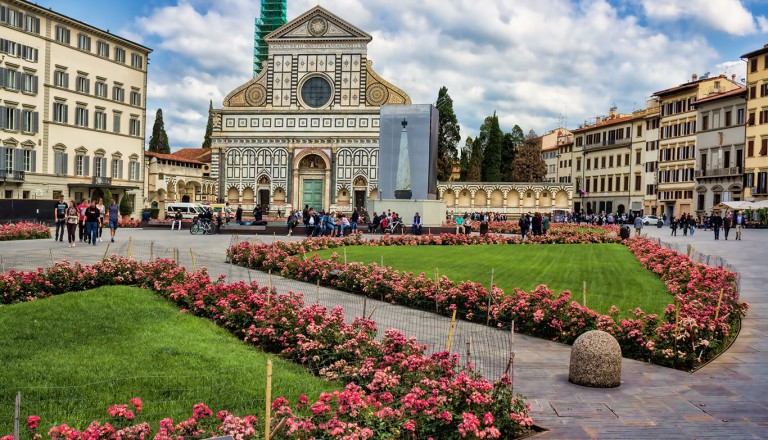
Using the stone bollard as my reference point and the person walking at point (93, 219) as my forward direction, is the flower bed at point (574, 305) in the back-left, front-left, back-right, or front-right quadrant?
front-right

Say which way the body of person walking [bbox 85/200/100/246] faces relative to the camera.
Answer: toward the camera

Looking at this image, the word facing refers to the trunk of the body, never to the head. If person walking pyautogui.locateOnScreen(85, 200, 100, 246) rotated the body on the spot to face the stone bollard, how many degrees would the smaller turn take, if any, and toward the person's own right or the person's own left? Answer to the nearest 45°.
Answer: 0° — they already face it

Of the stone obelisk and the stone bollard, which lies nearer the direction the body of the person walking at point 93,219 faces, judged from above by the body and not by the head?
the stone bollard

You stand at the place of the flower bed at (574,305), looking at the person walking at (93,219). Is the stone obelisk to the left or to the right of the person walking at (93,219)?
right

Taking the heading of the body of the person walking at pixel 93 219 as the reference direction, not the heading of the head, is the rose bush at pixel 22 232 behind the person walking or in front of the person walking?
behind

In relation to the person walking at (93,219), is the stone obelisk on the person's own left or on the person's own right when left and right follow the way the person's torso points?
on the person's own left

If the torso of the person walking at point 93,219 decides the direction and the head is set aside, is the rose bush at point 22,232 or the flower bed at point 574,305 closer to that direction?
the flower bed

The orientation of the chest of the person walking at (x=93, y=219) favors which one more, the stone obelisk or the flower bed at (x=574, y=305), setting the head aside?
the flower bed

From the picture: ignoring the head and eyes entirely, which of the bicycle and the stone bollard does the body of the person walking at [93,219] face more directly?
the stone bollard

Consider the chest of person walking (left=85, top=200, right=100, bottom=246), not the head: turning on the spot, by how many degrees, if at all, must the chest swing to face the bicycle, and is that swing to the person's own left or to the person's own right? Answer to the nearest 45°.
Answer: approximately 135° to the person's own left
